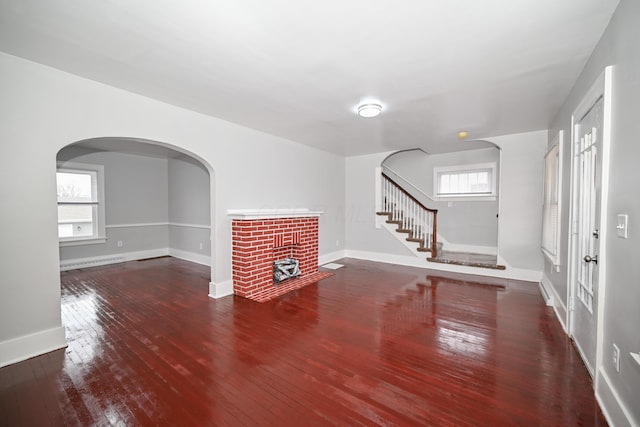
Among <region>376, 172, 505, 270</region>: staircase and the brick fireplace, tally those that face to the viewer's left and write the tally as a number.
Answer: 0

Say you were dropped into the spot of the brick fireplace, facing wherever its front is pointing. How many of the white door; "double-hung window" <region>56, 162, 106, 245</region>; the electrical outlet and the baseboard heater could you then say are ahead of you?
2

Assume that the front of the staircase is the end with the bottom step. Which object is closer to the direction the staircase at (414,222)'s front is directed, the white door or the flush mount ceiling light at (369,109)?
the white door

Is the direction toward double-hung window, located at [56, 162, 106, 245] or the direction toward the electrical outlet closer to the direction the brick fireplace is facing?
the electrical outlet

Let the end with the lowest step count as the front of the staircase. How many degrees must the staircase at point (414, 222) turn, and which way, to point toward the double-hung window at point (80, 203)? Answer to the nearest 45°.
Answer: approximately 135° to its right

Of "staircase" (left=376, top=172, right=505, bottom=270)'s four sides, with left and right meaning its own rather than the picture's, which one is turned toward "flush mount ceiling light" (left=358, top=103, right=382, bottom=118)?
right

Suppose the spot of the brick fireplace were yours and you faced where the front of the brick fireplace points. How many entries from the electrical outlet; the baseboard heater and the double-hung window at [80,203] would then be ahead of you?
1

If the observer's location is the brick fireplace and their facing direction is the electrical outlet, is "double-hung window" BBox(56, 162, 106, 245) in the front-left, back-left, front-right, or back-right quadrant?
back-right

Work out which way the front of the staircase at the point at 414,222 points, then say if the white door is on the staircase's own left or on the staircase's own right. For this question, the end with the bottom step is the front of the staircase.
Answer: on the staircase's own right

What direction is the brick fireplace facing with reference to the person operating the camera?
facing the viewer and to the right of the viewer

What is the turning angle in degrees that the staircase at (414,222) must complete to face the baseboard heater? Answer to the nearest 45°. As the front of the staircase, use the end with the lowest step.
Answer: approximately 135° to its right

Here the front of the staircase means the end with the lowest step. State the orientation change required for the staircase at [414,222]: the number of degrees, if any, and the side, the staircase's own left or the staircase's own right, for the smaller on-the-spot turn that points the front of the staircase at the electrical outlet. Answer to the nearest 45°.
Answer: approximately 90° to the staircase's own right

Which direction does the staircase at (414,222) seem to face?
to the viewer's right
